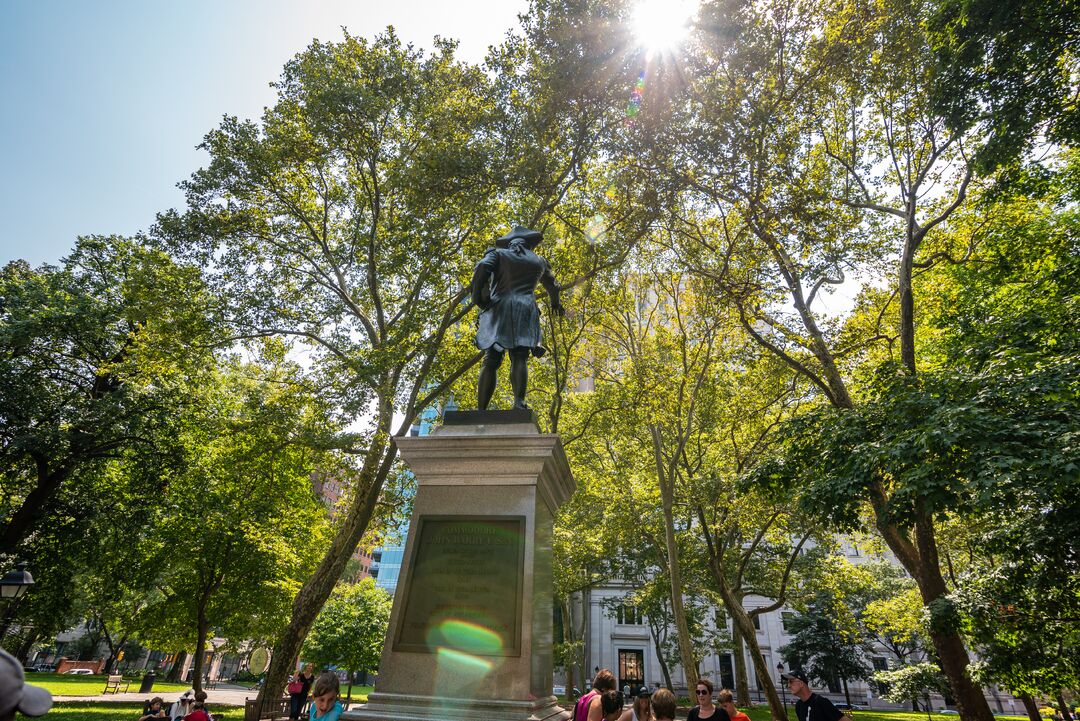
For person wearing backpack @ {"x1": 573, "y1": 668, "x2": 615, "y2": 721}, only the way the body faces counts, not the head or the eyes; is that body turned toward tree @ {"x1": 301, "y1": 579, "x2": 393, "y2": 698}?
no

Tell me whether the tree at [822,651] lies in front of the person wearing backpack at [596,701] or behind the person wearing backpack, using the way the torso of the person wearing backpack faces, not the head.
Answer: in front

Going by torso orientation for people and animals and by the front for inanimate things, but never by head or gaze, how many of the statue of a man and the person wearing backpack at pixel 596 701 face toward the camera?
0

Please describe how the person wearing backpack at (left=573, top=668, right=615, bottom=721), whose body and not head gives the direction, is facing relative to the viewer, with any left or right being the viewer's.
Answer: facing away from the viewer and to the right of the viewer

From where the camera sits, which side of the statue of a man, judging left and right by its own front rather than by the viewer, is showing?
back

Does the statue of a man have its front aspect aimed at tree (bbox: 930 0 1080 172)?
no

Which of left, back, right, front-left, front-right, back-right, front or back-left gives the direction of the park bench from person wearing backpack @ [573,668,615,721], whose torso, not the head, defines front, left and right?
left
